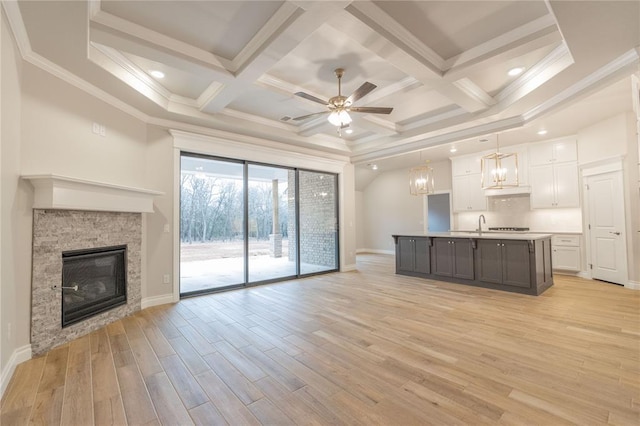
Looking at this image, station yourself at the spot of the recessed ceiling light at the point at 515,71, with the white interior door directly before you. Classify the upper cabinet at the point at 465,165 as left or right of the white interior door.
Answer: left

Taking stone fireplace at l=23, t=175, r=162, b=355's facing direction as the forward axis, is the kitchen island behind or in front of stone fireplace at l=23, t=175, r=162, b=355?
in front

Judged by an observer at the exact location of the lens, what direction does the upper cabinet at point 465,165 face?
facing the viewer

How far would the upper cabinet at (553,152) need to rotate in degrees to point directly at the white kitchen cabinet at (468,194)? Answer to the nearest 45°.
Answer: approximately 90° to its right

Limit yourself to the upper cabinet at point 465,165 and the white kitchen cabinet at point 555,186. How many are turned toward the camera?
2

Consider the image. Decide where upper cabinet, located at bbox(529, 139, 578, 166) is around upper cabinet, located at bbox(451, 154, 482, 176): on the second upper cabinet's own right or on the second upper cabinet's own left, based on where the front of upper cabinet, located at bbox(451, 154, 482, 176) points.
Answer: on the second upper cabinet's own left

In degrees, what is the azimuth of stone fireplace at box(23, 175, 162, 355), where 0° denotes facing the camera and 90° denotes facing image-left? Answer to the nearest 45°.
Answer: approximately 315°

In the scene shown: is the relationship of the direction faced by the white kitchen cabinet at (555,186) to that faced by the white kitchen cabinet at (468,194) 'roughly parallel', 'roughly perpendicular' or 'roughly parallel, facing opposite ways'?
roughly parallel

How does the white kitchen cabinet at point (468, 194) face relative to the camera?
toward the camera

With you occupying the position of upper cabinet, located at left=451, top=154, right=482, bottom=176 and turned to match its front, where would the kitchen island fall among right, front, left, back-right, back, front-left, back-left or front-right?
front

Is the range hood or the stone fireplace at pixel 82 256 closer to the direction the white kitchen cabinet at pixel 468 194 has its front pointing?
the stone fireplace

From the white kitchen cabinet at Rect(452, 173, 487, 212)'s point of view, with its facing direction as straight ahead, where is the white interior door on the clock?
The white interior door is roughly at 10 o'clock from the white kitchen cabinet.

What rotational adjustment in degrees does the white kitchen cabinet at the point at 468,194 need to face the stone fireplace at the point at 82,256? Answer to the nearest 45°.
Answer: approximately 45° to its right

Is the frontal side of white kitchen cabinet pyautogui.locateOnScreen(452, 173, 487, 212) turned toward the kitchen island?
yes

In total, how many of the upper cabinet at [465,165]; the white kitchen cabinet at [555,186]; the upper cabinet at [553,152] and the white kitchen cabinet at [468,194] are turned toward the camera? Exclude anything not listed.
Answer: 4

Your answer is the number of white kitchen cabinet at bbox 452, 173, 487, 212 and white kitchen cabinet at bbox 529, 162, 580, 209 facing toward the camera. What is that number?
2

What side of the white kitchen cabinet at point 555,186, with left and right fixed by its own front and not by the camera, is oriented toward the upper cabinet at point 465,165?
right
